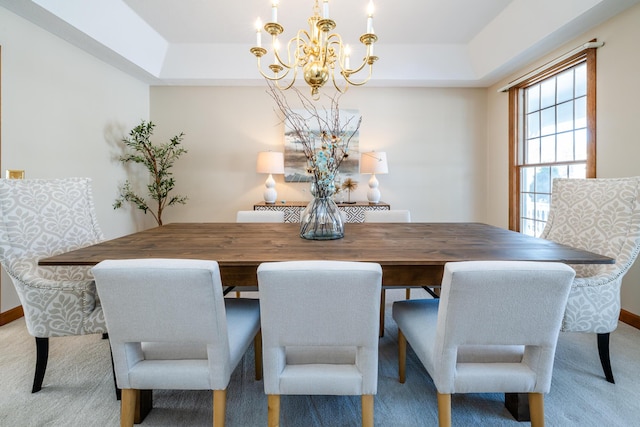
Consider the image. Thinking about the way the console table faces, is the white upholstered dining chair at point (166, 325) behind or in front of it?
in front

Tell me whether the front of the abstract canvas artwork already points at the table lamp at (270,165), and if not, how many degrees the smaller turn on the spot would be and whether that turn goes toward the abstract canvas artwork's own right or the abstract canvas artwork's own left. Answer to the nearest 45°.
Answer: approximately 45° to the abstract canvas artwork's own right

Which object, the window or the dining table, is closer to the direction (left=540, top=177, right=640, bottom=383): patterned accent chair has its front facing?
the dining table

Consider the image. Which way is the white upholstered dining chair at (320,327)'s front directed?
away from the camera

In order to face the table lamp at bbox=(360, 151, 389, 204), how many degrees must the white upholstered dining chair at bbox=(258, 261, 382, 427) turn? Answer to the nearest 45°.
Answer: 0° — it already faces it

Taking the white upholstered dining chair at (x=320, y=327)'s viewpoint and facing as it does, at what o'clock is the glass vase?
The glass vase is roughly at 12 o'clock from the white upholstered dining chair.

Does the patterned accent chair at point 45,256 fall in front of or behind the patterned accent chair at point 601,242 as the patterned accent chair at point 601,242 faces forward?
in front

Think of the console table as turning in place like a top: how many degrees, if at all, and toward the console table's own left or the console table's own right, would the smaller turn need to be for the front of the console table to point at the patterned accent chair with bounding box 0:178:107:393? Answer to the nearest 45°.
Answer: approximately 45° to the console table's own right

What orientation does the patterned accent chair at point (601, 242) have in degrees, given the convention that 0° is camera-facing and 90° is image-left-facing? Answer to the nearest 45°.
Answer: approximately 45°

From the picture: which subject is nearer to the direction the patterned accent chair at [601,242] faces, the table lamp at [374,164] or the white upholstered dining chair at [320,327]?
the white upholstered dining chair

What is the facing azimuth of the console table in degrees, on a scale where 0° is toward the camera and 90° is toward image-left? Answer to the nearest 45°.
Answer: approximately 0°

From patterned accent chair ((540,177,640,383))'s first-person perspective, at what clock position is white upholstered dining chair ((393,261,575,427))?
The white upholstered dining chair is roughly at 11 o'clock from the patterned accent chair.

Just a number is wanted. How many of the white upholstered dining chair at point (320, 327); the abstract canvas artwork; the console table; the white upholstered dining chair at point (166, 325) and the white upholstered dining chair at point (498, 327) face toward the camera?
2

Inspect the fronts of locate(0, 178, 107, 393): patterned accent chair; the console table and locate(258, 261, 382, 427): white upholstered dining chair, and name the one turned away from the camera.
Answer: the white upholstered dining chair

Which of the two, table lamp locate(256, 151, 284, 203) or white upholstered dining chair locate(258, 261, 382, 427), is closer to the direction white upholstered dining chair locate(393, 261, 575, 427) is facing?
the table lamp

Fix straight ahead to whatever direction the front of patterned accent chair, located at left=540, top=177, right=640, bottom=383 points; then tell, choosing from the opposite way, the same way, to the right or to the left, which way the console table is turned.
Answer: to the left
